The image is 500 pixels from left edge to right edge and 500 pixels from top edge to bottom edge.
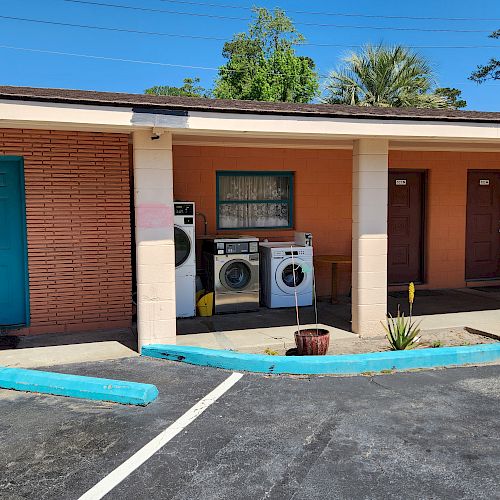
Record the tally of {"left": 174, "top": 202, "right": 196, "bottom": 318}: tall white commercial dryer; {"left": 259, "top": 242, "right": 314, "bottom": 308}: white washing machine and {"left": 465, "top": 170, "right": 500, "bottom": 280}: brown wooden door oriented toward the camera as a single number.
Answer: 3

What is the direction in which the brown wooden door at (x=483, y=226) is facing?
toward the camera

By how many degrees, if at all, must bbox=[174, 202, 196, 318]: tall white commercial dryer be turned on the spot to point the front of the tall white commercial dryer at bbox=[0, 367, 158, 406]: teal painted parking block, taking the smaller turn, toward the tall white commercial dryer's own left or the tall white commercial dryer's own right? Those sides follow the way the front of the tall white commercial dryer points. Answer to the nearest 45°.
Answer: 0° — it already faces it

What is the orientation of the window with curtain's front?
toward the camera

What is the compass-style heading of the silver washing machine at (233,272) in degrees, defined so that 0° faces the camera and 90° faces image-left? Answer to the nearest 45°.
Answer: approximately 0°

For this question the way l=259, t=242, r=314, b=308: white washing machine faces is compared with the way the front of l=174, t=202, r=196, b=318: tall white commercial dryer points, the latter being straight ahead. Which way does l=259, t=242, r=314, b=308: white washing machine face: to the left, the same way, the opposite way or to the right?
the same way

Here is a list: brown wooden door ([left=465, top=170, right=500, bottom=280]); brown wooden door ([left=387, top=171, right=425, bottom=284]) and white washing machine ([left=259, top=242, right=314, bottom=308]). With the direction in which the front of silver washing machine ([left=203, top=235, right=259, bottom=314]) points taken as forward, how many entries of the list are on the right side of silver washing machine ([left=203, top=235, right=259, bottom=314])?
0

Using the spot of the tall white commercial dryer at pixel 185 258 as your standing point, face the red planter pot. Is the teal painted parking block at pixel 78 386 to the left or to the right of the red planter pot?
right

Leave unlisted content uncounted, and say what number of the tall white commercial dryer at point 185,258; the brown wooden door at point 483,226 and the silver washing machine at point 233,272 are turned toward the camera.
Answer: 3

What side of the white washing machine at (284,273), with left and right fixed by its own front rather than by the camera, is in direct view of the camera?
front

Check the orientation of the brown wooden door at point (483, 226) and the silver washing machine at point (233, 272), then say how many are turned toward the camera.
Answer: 2
